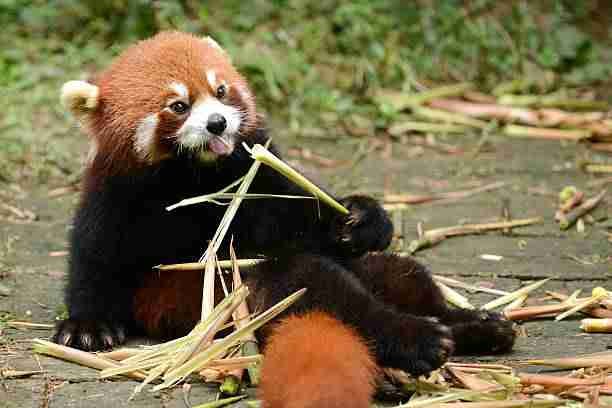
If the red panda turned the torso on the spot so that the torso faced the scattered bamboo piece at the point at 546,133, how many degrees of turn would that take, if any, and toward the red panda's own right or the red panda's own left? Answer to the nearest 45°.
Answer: approximately 90° to the red panda's own left

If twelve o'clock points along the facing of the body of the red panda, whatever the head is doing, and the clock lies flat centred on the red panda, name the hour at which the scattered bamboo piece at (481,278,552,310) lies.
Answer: The scattered bamboo piece is roughly at 10 o'clock from the red panda.

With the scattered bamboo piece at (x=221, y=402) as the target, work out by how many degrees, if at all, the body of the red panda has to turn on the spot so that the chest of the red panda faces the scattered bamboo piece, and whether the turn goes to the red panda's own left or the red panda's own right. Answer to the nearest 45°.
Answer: approximately 45° to the red panda's own right

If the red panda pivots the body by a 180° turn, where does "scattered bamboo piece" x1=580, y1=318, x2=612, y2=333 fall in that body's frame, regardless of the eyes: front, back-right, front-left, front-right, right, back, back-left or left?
back-right

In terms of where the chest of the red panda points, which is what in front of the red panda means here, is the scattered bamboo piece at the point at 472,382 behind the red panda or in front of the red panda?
in front

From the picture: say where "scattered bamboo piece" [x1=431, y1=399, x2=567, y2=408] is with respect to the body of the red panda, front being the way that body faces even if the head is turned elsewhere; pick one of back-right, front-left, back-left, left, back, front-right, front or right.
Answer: front

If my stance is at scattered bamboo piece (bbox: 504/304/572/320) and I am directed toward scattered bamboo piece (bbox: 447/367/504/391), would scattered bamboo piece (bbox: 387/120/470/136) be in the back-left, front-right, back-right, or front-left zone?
back-right

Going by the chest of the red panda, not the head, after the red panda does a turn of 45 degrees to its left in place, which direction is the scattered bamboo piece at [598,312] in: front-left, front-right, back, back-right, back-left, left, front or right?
front

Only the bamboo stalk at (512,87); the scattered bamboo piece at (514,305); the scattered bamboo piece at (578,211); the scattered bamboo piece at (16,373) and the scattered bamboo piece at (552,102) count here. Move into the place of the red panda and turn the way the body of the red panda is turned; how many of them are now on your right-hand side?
1

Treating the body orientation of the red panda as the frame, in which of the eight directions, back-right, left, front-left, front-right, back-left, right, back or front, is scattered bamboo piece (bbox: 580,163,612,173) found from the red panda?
left

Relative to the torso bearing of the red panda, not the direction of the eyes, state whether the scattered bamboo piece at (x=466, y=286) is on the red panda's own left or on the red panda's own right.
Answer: on the red panda's own left

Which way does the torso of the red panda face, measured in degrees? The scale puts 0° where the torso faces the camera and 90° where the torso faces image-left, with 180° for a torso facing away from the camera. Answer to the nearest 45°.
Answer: approximately 315°

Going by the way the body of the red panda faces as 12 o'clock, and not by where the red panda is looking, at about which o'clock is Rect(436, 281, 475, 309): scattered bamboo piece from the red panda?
The scattered bamboo piece is roughly at 10 o'clock from the red panda.
